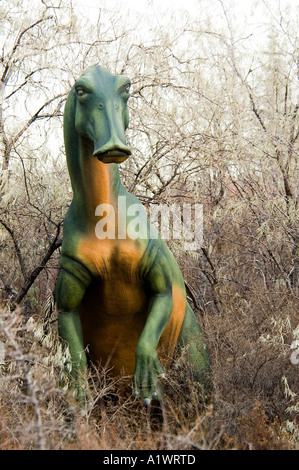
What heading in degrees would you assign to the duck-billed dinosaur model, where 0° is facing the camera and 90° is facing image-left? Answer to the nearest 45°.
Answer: approximately 0°
